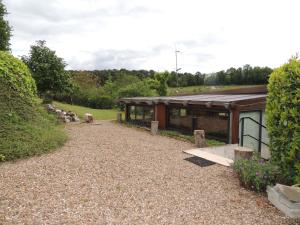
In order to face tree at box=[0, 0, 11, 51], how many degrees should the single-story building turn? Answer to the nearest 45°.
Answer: approximately 45° to its right

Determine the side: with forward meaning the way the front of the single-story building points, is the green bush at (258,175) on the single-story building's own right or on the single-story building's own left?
on the single-story building's own left

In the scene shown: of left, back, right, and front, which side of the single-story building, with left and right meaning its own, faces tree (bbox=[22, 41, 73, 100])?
right

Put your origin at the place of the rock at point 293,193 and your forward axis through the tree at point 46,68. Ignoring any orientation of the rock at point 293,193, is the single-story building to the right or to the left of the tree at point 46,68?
right

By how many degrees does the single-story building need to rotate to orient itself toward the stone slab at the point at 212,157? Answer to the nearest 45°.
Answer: approximately 45° to its left

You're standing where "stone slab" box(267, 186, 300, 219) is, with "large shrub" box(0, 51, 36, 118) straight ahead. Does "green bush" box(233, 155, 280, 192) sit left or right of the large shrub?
right

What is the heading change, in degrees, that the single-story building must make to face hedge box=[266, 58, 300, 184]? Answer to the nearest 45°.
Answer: approximately 45° to its left

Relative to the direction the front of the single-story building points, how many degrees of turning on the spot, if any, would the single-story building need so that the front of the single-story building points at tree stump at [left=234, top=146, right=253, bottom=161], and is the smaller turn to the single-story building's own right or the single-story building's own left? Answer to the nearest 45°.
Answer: approximately 45° to the single-story building's own left

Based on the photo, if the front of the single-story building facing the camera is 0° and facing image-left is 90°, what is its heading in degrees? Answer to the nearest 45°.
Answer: approximately 45°

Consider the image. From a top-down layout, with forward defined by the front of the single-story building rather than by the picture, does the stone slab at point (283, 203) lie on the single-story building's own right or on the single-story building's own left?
on the single-story building's own left

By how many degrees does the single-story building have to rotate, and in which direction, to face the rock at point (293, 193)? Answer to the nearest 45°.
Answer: approximately 45° to its left
